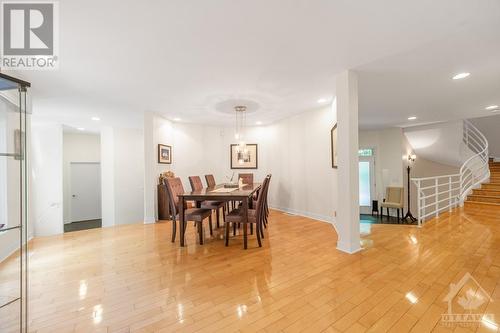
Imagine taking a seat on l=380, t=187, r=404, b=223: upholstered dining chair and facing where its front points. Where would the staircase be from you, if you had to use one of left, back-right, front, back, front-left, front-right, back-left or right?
back-left

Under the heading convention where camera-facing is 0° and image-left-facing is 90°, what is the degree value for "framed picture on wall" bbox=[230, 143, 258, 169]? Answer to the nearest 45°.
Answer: approximately 0°

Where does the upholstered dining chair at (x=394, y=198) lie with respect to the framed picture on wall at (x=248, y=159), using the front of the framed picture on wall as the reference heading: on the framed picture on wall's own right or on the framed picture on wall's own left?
on the framed picture on wall's own left

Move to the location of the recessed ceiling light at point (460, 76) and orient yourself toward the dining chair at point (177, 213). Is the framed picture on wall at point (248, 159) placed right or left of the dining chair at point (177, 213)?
right

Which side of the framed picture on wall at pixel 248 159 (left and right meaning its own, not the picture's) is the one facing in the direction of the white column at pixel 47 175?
right

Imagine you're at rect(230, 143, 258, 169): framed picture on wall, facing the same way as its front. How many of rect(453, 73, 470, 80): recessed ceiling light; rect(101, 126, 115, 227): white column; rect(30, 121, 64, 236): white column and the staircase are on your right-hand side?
2

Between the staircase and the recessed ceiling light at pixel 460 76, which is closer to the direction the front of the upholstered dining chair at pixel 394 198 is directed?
the recessed ceiling light

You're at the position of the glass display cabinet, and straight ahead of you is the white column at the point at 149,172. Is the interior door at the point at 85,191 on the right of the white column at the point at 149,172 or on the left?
left
